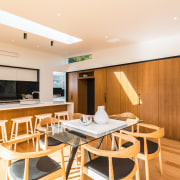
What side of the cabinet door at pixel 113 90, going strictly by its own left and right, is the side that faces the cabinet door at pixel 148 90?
left

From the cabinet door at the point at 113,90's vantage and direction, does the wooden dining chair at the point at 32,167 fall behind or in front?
in front

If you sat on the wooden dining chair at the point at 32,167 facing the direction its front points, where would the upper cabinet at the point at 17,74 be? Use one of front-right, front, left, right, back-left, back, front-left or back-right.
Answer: front-left

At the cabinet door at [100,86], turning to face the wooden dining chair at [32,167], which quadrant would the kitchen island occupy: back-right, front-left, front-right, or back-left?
front-right

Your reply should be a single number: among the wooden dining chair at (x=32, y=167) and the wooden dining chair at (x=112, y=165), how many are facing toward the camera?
0

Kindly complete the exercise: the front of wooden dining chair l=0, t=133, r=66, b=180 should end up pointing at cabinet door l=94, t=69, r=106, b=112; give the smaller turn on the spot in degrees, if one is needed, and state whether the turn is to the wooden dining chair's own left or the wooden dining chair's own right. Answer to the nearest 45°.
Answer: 0° — it already faces it

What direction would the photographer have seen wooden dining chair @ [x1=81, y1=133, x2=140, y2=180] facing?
facing away from the viewer and to the left of the viewer

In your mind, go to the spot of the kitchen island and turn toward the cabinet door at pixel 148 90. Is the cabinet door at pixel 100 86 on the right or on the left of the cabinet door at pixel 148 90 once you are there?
left

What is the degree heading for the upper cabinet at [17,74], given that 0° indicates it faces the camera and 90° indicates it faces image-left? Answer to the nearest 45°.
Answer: approximately 315°

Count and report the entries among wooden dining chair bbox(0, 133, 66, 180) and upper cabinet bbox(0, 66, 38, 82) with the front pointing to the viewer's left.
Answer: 0

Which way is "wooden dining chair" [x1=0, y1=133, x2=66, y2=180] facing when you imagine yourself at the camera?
facing away from the viewer and to the right of the viewer

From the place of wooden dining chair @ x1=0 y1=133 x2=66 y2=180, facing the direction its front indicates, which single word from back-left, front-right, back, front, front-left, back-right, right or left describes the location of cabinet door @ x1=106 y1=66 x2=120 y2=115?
front

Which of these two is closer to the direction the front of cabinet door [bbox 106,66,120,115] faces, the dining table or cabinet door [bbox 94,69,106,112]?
the dining table

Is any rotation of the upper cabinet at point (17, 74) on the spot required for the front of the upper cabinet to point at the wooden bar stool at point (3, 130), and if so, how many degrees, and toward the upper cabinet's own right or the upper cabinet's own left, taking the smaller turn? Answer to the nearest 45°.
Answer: approximately 45° to the upper cabinet's own right

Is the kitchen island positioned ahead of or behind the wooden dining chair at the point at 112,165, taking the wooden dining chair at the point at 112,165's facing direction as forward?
ahead

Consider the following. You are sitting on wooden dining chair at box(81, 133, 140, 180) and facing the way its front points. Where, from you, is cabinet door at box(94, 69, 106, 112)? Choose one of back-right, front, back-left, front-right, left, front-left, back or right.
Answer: front-right

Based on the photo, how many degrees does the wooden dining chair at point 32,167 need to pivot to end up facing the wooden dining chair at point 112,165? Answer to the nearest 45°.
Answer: approximately 45° to its right

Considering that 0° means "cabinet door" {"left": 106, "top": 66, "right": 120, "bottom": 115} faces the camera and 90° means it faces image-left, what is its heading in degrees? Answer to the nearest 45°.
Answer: approximately 45°

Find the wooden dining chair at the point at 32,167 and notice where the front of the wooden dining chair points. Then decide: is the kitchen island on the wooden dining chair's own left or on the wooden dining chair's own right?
on the wooden dining chair's own left
